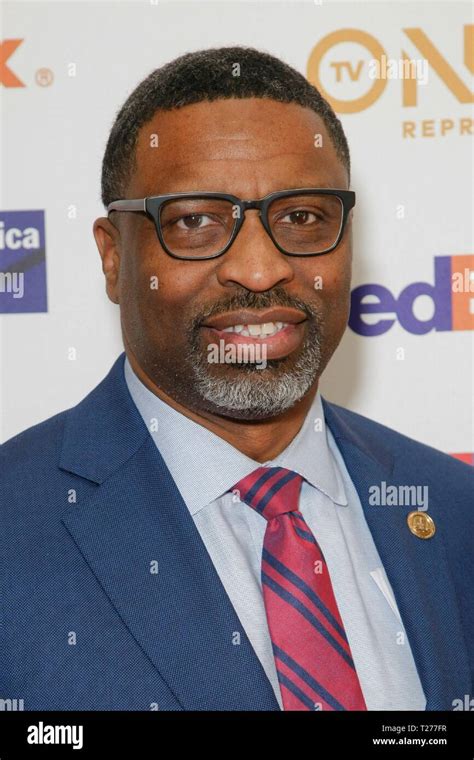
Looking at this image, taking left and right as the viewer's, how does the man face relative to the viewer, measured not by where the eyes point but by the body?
facing the viewer and to the right of the viewer
